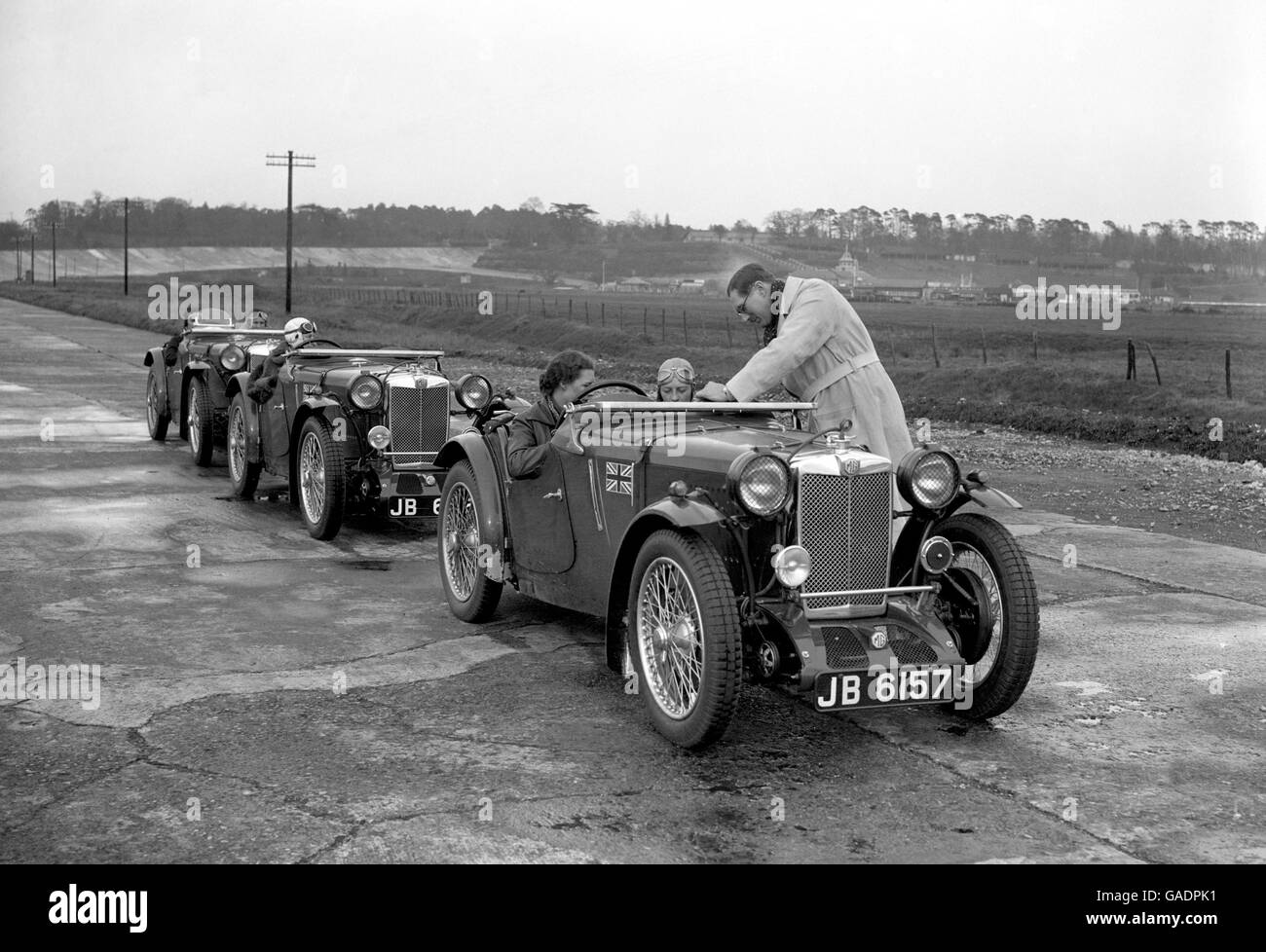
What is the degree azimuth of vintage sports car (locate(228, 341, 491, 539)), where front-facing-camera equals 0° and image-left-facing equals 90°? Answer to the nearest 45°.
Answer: approximately 315°

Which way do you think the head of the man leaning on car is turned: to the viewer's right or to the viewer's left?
to the viewer's left

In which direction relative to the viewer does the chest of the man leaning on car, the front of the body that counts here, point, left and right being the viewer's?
facing to the left of the viewer

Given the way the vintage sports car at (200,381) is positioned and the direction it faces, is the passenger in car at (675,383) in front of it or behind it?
in front

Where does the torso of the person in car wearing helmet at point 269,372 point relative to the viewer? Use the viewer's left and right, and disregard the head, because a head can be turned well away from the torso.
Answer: facing the viewer and to the right of the viewer

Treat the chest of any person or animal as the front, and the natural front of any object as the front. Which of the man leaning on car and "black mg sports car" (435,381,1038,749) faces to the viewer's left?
the man leaning on car

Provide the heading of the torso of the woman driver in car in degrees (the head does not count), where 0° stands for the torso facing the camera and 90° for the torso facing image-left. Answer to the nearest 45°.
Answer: approximately 270°

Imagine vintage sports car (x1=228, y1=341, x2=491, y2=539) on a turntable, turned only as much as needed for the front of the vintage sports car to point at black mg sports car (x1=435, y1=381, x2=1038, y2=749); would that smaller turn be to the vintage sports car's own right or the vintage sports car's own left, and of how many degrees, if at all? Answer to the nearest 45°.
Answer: approximately 45° to the vintage sports car's own right
